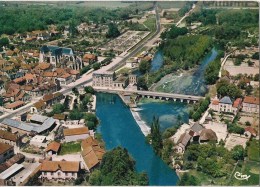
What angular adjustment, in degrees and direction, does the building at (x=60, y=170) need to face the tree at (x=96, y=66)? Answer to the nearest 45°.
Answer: approximately 180°

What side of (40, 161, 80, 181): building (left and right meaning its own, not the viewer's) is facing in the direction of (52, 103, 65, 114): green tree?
back

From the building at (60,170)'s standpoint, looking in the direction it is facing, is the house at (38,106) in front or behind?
behind

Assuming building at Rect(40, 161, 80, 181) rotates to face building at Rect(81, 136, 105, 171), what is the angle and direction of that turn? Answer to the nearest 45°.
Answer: approximately 135° to its left

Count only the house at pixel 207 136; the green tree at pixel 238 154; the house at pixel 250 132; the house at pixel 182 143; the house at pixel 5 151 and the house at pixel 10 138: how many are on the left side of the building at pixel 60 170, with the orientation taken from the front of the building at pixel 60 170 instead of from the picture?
4

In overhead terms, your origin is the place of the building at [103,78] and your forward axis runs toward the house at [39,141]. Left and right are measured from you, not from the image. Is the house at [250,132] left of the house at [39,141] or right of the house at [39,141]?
left

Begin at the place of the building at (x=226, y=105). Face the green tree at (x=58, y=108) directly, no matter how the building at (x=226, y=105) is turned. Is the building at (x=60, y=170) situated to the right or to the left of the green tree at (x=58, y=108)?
left

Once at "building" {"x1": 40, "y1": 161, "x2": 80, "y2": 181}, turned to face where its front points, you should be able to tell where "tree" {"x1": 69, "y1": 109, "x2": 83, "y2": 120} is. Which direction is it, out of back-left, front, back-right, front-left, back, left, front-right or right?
back

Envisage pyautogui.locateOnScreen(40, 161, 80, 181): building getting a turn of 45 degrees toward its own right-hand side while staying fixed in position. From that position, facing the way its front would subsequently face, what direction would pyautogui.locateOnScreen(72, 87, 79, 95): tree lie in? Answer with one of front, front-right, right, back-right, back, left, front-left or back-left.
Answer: back-right

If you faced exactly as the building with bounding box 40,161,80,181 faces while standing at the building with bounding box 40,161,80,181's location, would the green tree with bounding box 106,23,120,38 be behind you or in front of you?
behind

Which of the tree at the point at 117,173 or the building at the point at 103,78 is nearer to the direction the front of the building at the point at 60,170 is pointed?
the tree

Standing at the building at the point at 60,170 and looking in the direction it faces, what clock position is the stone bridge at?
The stone bridge is roughly at 7 o'clock from the building.

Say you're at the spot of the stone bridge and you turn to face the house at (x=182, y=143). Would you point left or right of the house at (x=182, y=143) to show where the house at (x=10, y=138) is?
right

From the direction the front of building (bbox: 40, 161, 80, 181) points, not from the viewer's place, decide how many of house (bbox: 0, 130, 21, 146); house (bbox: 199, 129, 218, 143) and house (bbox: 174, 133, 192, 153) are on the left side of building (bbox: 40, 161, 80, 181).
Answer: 2

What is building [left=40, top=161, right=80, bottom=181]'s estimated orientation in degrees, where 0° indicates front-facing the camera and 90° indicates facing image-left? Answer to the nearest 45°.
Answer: approximately 0°

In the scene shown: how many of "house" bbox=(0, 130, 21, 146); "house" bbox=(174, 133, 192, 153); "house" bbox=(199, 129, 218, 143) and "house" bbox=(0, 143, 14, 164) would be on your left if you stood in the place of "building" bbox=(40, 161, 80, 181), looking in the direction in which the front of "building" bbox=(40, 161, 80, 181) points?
2

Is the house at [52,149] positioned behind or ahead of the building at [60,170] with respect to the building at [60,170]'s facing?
behind

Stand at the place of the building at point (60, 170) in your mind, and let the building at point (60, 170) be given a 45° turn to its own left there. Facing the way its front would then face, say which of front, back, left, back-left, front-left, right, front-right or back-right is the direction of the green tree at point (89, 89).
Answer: back-left

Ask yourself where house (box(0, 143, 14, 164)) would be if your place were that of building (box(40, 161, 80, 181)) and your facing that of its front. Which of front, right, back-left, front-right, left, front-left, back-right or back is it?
back-right
